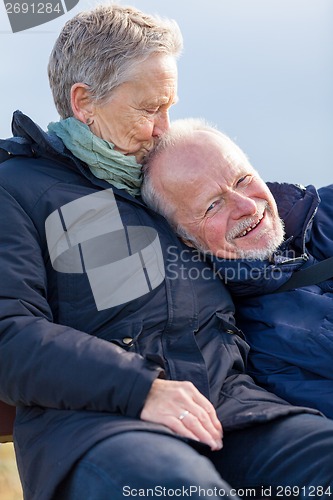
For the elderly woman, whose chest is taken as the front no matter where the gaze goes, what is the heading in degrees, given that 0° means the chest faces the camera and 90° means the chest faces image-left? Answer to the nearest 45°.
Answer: approximately 315°

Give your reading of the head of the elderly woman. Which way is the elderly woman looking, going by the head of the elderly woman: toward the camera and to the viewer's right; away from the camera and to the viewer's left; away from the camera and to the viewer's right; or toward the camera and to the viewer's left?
toward the camera and to the viewer's right
